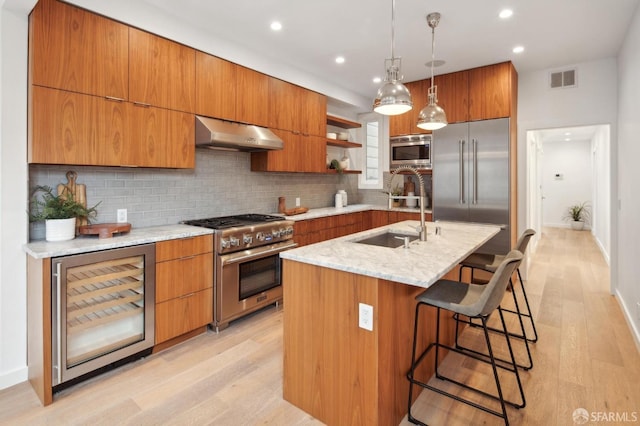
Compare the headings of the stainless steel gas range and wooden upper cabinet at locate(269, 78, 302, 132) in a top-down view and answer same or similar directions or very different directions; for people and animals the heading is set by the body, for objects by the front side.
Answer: same or similar directions

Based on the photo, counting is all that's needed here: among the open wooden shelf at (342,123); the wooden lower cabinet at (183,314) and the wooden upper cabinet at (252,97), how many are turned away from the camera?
0

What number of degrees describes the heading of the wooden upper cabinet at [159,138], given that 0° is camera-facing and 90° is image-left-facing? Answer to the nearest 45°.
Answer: approximately 315°

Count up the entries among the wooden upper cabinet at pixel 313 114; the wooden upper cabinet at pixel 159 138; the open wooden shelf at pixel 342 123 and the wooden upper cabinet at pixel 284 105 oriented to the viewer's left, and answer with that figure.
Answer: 0

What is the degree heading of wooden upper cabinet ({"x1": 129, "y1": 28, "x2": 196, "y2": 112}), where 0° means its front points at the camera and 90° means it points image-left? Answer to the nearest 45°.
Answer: approximately 315°

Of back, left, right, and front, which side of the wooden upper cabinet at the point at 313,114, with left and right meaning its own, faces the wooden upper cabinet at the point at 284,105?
right

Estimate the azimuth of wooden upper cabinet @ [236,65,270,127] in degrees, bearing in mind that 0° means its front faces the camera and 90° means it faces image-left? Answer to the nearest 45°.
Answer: approximately 315°

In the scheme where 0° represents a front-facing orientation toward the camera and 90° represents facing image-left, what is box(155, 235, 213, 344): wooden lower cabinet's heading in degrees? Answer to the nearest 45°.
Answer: approximately 315°

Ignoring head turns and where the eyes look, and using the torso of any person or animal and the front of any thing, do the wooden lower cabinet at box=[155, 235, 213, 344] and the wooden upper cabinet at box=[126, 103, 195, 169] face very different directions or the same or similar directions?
same or similar directions

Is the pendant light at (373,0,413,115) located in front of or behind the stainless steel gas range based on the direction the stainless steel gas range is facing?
in front

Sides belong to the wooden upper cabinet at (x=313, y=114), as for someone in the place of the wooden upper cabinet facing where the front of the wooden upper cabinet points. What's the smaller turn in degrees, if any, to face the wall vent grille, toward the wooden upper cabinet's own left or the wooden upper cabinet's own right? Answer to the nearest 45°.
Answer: approximately 45° to the wooden upper cabinet's own left

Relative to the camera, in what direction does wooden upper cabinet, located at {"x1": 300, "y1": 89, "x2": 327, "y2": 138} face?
facing the viewer and to the right of the viewer

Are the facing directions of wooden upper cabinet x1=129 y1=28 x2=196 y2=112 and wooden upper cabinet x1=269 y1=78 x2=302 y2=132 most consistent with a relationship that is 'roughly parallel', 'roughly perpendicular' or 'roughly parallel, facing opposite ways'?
roughly parallel
